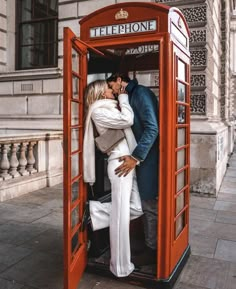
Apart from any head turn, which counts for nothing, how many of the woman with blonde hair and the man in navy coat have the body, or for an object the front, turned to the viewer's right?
1

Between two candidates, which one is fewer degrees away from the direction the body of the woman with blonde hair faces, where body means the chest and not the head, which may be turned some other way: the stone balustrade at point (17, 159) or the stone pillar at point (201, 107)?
the stone pillar

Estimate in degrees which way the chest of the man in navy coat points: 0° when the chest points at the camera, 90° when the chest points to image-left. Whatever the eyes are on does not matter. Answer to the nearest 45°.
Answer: approximately 90°

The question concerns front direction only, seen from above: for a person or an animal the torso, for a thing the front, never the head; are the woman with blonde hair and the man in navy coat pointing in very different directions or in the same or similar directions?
very different directions

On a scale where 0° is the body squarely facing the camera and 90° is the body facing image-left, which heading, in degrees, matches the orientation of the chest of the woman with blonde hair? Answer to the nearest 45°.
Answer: approximately 270°

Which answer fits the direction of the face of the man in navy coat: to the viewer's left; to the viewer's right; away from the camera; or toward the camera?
to the viewer's left
